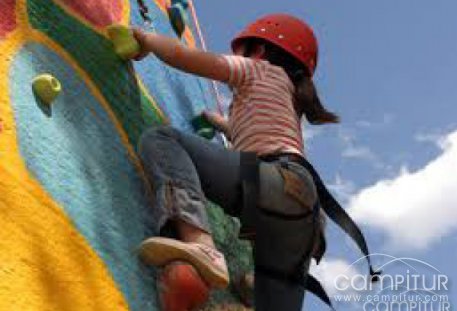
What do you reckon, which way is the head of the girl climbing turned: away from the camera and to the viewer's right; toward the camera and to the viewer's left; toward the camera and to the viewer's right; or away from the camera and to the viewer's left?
away from the camera and to the viewer's left

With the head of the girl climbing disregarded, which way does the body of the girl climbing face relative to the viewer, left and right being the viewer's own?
facing away from the viewer and to the left of the viewer

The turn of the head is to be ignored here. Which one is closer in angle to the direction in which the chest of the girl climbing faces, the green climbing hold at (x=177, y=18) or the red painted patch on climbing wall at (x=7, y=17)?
the green climbing hold

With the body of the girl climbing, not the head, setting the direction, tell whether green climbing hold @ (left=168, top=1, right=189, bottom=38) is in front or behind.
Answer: in front
